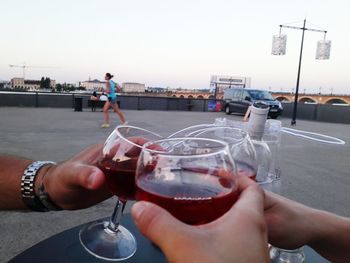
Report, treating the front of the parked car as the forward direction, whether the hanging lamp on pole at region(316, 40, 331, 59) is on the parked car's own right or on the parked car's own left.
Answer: on the parked car's own left

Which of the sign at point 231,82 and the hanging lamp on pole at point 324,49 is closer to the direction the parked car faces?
the hanging lamp on pole

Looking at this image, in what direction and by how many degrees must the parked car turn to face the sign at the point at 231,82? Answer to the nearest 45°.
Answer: approximately 135° to its left

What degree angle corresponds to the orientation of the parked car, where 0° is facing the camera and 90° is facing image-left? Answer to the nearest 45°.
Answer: approximately 315°

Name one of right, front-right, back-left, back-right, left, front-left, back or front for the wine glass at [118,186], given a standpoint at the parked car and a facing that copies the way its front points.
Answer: front-right
